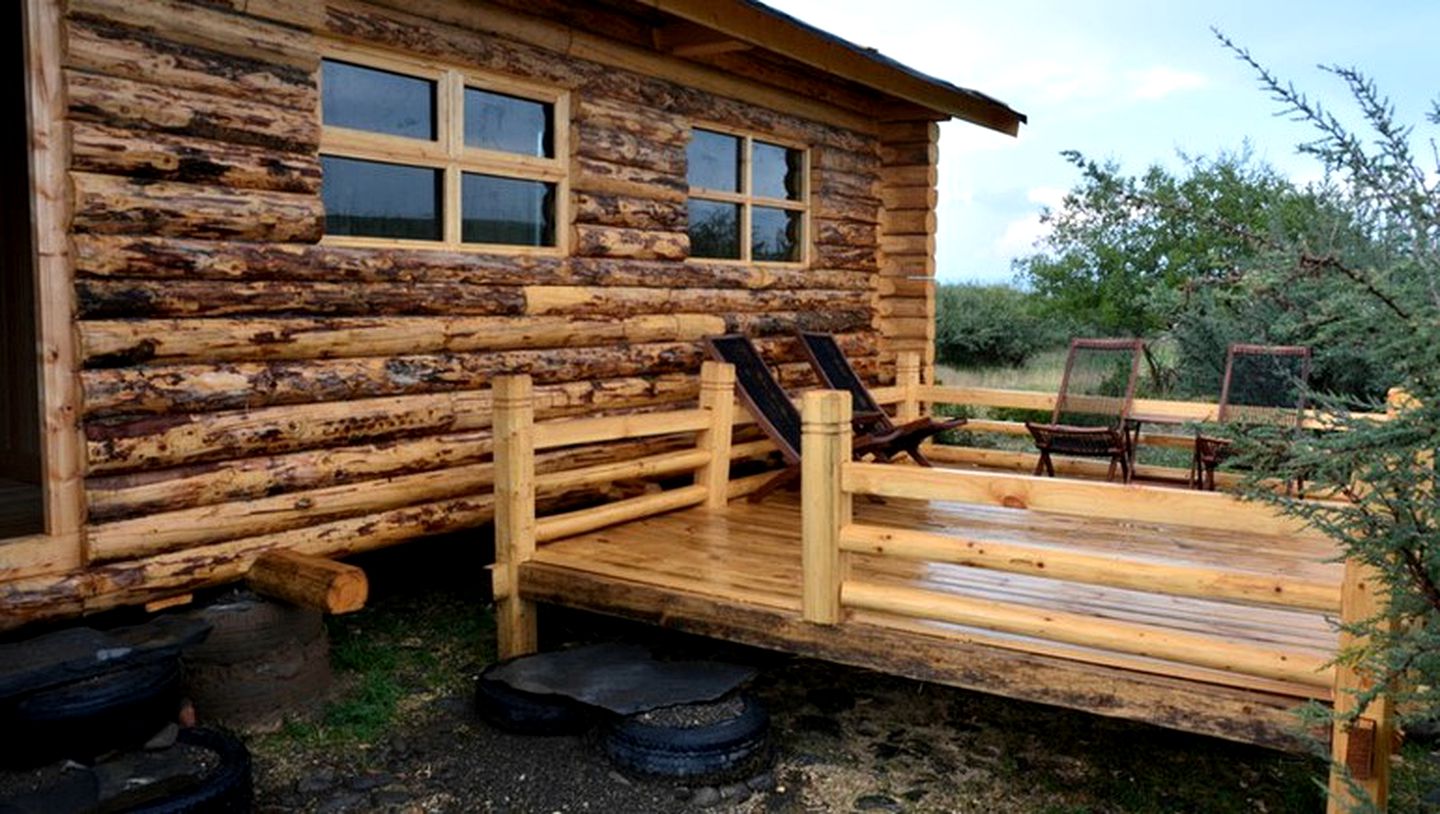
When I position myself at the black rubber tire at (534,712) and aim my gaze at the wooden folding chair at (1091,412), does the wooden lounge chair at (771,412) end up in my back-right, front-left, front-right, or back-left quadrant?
front-left

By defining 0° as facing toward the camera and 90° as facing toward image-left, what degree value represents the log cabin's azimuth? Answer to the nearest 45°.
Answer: approximately 315°

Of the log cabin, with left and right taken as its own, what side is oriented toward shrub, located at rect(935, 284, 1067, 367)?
left

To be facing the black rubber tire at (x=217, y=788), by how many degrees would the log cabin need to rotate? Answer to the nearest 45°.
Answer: approximately 45° to its right

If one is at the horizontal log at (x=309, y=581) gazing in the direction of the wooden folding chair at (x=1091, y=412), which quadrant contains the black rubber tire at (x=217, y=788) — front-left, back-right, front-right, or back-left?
back-right

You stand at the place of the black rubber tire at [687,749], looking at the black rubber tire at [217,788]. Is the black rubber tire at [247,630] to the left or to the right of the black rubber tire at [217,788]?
right

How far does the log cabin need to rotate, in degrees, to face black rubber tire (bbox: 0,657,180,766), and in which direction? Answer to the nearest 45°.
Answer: approximately 90° to its right
